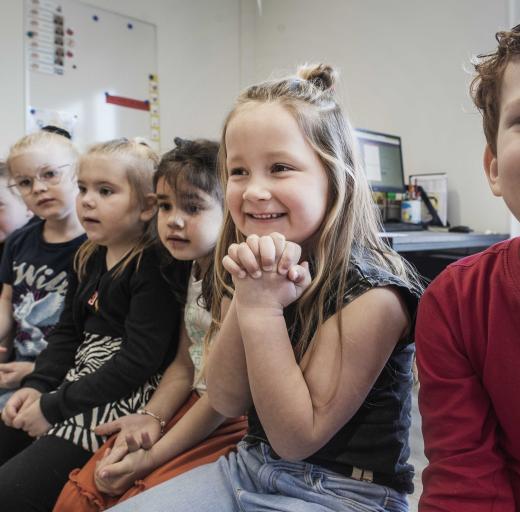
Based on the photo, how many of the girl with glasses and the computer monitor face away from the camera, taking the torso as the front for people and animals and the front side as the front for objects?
0

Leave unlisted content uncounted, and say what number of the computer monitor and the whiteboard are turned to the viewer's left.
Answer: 0

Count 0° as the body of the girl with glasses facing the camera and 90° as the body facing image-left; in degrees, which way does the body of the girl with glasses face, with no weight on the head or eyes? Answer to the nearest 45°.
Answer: approximately 45°

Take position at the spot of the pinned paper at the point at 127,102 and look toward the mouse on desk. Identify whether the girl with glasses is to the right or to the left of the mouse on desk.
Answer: right

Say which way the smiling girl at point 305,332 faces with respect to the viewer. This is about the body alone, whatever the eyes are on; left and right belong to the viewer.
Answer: facing the viewer and to the left of the viewer

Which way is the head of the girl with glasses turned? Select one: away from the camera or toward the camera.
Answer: toward the camera

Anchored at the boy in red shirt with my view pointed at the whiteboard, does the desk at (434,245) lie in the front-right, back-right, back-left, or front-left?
front-right

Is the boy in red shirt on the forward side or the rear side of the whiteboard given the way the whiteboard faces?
on the forward side
